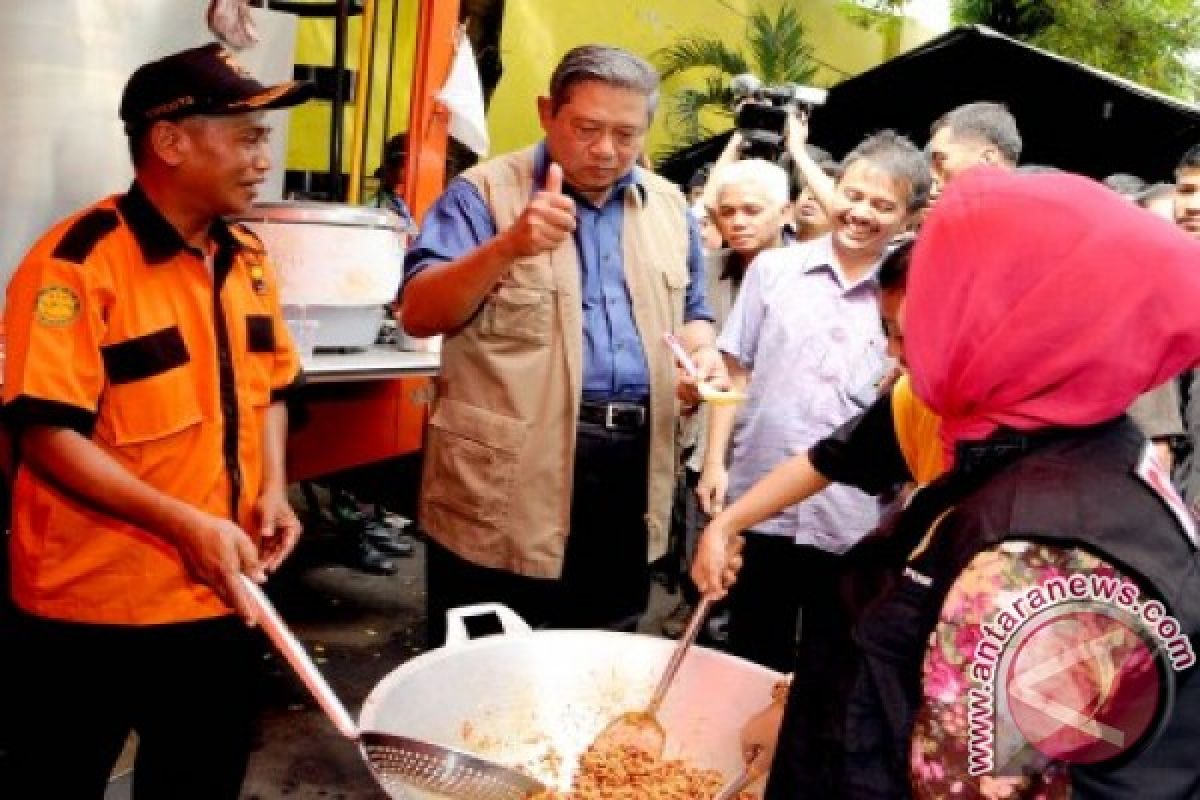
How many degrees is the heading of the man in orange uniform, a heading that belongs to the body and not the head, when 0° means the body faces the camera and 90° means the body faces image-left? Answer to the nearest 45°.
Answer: approximately 315°

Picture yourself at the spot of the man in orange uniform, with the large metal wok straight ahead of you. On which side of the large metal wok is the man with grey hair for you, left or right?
left

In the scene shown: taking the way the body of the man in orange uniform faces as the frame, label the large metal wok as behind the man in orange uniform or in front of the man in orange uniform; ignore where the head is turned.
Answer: in front

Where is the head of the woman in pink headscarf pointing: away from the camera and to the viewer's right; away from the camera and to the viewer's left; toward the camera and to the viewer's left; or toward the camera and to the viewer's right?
away from the camera and to the viewer's left

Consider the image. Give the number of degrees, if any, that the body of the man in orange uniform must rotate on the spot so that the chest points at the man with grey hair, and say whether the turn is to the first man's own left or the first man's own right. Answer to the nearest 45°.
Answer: approximately 90° to the first man's own left
